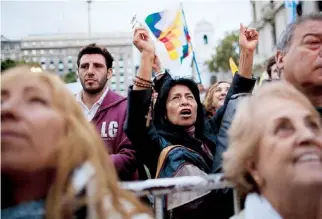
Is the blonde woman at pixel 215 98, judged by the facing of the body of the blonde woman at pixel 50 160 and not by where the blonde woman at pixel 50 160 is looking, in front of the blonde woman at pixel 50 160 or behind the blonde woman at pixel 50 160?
behind

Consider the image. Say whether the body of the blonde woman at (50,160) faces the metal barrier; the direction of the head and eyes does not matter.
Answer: no

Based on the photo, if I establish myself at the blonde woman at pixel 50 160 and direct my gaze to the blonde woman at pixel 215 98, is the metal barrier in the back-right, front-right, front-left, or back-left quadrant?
front-right

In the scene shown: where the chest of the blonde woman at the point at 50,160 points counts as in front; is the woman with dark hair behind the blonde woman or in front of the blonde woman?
behind

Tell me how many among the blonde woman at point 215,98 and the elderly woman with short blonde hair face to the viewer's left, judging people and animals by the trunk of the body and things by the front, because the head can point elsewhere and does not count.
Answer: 0

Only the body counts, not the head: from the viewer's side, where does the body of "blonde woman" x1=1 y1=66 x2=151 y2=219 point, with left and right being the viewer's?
facing the viewer and to the left of the viewer

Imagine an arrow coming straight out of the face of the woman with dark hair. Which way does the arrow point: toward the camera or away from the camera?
toward the camera

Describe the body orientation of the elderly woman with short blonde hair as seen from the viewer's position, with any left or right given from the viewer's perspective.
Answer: facing the viewer and to the right of the viewer

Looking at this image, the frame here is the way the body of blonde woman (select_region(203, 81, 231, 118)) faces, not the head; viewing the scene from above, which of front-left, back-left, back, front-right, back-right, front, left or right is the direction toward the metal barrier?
front-right

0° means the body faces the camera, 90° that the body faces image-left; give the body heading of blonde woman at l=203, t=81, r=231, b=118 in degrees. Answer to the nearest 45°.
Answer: approximately 315°

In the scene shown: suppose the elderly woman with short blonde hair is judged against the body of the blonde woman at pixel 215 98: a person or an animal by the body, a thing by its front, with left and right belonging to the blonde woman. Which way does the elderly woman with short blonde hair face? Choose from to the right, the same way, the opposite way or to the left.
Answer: the same way

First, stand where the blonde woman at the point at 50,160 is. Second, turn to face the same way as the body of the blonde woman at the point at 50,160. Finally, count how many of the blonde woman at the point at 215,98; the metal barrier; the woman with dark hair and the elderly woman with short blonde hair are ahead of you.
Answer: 0

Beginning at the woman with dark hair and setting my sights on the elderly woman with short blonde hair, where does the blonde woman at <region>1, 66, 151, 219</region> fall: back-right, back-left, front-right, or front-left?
front-right
